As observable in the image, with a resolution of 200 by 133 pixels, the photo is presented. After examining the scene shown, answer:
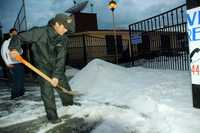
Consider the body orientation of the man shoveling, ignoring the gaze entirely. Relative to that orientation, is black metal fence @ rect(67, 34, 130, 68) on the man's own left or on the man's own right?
on the man's own left

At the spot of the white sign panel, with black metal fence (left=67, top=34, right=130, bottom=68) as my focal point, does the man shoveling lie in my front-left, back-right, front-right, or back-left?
front-left

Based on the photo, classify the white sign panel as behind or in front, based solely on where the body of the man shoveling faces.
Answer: in front

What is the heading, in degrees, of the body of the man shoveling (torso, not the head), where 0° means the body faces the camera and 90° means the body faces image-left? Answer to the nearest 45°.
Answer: approximately 315°

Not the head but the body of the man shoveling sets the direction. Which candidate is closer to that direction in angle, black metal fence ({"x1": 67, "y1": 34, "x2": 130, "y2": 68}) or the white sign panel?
the white sign panel

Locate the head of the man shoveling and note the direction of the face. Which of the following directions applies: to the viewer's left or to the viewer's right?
to the viewer's right
